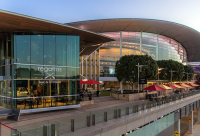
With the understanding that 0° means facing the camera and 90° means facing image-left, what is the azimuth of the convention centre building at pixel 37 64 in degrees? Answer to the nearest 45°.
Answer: approximately 315°

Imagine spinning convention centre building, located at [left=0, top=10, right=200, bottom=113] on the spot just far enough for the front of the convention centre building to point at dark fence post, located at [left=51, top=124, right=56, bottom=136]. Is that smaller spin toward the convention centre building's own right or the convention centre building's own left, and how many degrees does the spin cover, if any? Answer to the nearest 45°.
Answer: approximately 45° to the convention centre building's own right

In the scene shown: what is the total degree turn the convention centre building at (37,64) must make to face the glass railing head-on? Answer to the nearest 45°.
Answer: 0° — it already faces it
